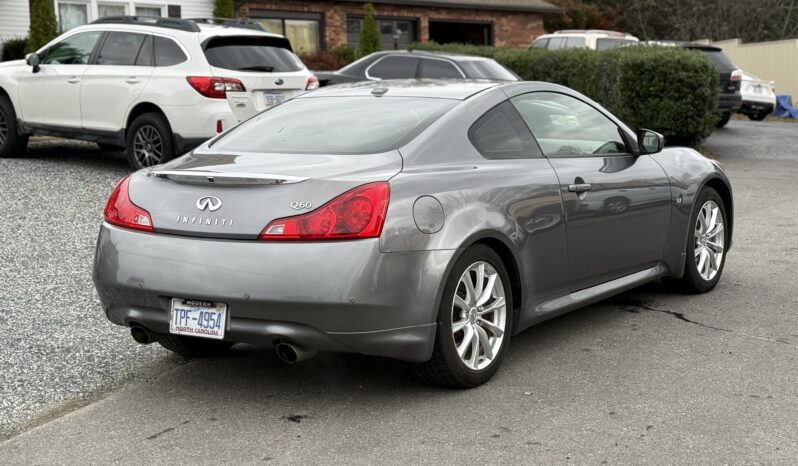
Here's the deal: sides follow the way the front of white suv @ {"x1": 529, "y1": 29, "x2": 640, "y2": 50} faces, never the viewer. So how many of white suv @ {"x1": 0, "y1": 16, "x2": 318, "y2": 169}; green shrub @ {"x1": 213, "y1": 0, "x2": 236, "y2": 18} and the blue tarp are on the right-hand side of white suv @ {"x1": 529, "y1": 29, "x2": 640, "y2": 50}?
1

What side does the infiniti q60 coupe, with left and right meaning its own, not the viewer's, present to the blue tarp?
front

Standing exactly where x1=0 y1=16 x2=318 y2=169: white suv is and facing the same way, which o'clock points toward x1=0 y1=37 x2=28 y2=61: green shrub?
The green shrub is roughly at 1 o'clock from the white suv.

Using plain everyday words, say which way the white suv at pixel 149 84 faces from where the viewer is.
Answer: facing away from the viewer and to the left of the viewer

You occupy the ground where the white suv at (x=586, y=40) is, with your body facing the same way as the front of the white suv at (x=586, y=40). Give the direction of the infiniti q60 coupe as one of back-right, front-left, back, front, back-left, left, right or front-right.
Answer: back-left

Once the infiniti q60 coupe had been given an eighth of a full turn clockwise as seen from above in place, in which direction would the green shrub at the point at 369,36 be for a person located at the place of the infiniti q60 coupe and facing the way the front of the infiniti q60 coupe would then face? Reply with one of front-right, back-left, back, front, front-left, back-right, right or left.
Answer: left

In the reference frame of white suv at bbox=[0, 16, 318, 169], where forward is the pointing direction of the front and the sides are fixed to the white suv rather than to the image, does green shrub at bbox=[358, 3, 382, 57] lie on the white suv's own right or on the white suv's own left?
on the white suv's own right

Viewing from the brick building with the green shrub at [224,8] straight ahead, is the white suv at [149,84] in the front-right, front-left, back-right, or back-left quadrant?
front-left

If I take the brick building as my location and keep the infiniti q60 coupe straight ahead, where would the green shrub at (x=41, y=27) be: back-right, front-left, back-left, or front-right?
front-right

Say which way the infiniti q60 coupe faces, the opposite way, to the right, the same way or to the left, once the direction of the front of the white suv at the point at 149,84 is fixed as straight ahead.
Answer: to the right

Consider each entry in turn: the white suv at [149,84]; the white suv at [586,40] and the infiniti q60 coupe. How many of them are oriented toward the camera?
0

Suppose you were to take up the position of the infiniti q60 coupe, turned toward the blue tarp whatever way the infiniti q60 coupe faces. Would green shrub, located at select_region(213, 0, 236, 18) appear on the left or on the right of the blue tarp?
left

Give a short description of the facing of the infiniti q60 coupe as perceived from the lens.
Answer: facing away from the viewer and to the right of the viewer

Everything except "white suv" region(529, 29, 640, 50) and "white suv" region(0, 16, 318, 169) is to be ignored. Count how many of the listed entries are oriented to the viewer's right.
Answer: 0
